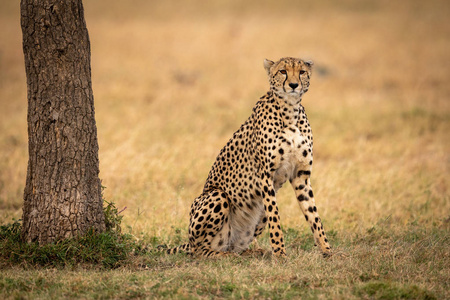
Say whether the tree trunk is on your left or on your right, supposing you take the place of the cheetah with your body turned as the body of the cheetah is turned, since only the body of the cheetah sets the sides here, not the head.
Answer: on your right

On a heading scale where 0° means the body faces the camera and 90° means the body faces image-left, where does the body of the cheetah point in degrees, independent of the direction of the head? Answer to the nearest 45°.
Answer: approximately 315°
